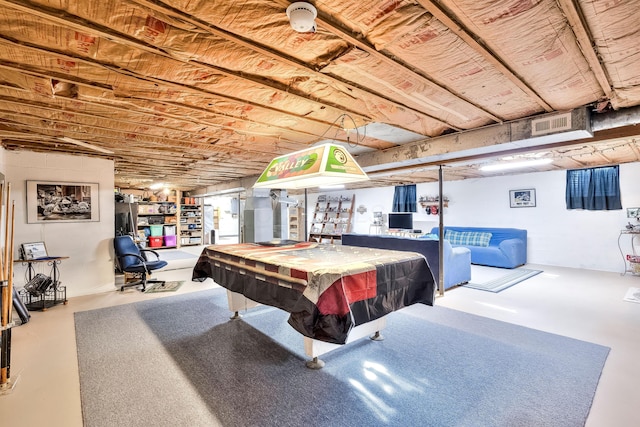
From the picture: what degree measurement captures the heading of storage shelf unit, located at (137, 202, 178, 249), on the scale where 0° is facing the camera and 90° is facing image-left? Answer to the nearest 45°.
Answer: approximately 0°

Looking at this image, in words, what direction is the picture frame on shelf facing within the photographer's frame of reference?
facing the viewer and to the right of the viewer

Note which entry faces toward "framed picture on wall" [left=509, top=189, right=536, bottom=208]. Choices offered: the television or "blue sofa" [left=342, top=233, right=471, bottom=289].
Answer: the blue sofa

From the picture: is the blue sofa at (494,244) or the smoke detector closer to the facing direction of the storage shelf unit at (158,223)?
the smoke detector

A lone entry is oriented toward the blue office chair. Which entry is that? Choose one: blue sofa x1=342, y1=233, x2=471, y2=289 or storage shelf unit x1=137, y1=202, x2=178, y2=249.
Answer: the storage shelf unit

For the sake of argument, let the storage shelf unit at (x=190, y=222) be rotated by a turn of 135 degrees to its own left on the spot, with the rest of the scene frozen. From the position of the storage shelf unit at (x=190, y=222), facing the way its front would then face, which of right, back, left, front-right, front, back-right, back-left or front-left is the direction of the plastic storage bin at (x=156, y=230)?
back

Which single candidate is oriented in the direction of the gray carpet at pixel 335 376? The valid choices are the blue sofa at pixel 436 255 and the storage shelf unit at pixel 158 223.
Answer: the storage shelf unit

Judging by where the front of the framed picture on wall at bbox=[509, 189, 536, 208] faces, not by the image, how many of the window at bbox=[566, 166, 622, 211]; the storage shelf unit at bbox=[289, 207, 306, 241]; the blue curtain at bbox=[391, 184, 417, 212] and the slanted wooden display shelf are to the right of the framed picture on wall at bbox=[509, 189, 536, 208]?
3

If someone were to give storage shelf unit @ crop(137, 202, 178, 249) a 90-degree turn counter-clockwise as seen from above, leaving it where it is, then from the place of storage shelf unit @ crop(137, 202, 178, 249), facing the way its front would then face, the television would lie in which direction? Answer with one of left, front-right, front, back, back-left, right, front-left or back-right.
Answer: front-right

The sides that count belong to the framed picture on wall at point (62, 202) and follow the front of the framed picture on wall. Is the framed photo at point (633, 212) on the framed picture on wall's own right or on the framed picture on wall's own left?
on the framed picture on wall's own left

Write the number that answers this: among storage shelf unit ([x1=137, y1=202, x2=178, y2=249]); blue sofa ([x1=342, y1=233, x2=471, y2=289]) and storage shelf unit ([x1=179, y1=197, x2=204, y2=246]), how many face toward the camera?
2

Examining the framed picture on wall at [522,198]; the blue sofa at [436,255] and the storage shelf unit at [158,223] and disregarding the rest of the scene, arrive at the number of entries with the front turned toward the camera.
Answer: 2

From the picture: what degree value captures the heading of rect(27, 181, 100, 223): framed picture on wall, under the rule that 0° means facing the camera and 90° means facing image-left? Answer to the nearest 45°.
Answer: approximately 0°

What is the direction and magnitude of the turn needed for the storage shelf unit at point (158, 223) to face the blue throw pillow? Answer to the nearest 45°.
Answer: approximately 45° to its left

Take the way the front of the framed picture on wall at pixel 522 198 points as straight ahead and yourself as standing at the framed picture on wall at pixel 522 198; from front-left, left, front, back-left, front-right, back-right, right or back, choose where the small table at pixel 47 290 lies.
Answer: front-right

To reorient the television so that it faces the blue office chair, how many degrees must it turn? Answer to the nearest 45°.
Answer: approximately 45° to its right
